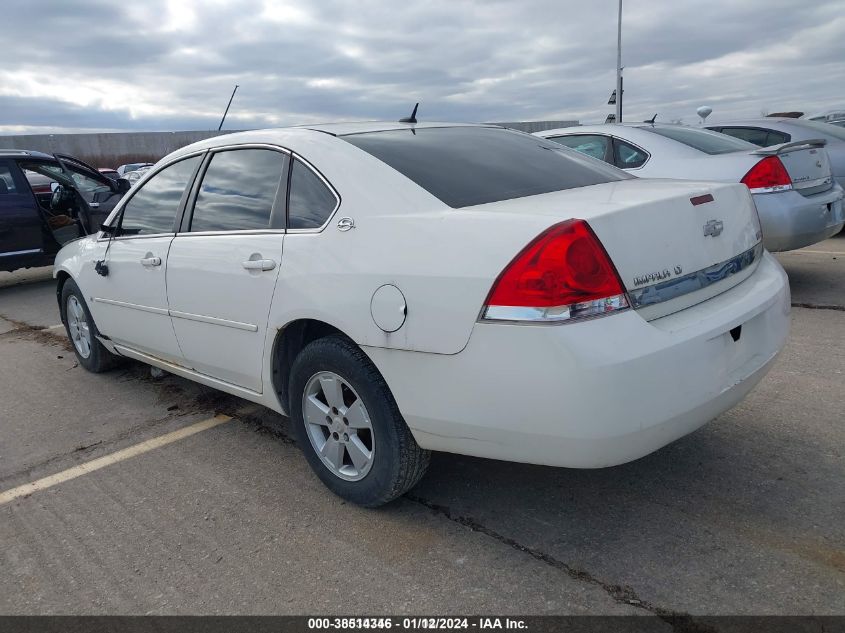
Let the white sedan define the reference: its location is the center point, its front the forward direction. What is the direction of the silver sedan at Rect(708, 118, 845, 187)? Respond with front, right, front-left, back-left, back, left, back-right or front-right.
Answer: right

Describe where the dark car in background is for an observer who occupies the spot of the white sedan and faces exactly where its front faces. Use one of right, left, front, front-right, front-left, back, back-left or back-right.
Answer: front

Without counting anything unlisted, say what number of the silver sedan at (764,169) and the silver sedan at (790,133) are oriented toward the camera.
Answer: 0

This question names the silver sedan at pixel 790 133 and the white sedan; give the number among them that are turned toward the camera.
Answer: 0

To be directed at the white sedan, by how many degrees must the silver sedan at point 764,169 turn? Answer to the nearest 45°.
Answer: approximately 135° to its left

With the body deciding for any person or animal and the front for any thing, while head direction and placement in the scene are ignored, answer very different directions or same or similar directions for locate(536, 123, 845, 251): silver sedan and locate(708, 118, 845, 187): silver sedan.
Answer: same or similar directions

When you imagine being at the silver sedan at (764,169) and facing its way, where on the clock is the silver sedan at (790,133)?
the silver sedan at (790,133) is roughly at 2 o'clock from the silver sedan at (764,169).

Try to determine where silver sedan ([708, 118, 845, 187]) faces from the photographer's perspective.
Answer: facing away from the viewer and to the left of the viewer

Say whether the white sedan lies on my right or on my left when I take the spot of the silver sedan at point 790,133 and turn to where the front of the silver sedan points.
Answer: on my left

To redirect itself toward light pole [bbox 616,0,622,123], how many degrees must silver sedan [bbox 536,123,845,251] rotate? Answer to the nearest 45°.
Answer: approximately 45° to its right

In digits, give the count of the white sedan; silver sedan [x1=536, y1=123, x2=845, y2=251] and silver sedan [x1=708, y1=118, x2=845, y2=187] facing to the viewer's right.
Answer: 0

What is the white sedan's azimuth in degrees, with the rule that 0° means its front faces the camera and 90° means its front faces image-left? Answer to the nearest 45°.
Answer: approximately 135°

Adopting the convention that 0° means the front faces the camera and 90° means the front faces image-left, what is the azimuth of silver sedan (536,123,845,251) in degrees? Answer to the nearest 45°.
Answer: approximately 135°

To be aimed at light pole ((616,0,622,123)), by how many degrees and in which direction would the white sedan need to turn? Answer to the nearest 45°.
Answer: approximately 45° to its right
